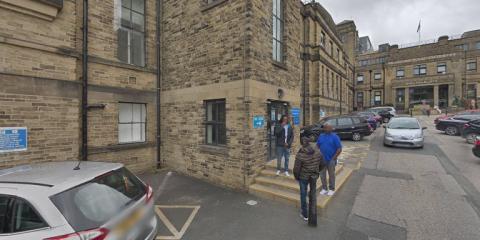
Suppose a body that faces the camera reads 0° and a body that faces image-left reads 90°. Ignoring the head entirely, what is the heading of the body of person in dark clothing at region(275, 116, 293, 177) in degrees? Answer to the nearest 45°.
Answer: approximately 0°

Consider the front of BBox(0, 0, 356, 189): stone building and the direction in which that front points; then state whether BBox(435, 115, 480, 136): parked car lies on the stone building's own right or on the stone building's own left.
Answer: on the stone building's own left

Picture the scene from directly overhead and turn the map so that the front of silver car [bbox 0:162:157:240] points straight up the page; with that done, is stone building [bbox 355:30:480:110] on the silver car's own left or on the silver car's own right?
on the silver car's own right

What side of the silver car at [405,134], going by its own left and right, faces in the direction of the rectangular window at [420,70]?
back

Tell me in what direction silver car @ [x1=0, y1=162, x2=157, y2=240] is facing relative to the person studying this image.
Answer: facing away from the viewer and to the left of the viewer

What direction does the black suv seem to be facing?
to the viewer's left

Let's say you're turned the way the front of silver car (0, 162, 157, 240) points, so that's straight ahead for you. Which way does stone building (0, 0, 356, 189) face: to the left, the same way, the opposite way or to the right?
the opposite way

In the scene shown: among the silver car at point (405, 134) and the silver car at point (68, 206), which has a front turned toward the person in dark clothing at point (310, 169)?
the silver car at point (405, 134)

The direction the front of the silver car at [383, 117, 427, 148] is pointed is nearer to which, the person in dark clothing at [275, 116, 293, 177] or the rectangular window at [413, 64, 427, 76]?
the person in dark clothing

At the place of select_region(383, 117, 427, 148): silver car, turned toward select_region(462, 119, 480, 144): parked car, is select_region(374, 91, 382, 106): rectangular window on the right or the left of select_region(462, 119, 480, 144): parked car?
left

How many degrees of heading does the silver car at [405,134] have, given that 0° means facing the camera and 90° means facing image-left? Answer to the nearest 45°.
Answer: approximately 0°

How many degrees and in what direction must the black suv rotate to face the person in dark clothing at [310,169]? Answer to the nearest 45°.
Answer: approximately 90° to its left

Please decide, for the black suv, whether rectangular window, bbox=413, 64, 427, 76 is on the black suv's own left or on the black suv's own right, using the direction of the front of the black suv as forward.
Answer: on the black suv's own right

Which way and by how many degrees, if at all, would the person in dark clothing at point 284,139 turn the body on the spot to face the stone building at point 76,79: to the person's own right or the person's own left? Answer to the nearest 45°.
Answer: approximately 90° to the person's own right

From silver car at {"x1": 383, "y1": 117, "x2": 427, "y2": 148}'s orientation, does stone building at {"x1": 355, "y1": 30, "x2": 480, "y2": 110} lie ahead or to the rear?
to the rear

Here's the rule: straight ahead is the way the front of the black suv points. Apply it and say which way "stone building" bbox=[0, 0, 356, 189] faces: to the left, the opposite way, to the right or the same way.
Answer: the opposite way
